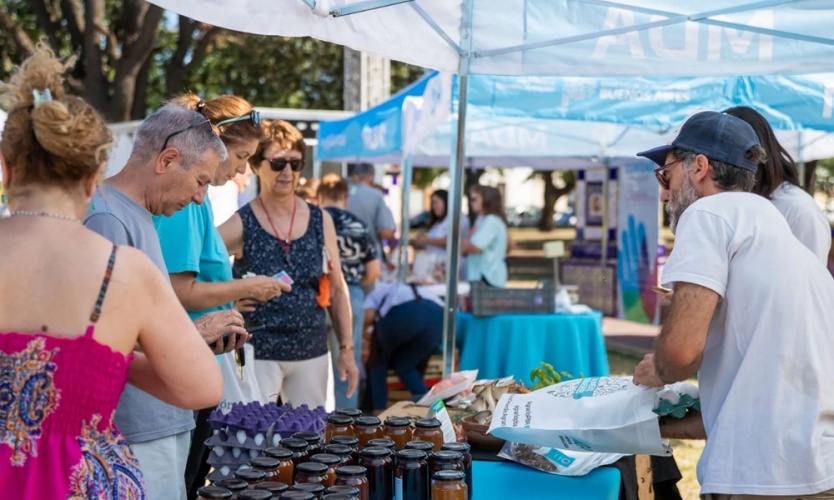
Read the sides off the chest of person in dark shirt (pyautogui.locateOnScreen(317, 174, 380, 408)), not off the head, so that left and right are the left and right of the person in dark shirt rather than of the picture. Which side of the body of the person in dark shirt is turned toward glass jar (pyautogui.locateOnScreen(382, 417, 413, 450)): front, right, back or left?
back

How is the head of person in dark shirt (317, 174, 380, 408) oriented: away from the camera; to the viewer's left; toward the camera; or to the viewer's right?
away from the camera

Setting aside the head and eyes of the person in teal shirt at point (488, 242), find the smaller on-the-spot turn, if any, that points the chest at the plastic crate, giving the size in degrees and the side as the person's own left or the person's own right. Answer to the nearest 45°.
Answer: approximately 90° to the person's own left

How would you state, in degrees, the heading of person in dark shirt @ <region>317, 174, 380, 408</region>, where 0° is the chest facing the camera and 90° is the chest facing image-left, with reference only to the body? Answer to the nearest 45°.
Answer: approximately 180°

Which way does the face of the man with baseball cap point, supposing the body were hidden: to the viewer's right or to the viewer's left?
to the viewer's left

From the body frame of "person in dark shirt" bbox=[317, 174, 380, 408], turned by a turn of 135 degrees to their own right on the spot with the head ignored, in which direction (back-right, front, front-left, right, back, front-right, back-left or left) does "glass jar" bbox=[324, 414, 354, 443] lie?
front-right

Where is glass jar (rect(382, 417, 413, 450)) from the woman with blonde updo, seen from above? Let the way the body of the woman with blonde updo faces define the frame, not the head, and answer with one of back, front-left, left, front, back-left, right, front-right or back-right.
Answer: front-right

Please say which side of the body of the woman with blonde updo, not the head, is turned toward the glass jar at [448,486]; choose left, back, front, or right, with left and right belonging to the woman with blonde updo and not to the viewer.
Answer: right

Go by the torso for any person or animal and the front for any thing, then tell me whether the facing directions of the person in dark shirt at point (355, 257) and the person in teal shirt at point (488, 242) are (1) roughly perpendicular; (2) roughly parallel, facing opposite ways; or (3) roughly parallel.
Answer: roughly perpendicular

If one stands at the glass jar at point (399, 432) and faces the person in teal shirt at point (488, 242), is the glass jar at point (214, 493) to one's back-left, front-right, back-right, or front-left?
back-left

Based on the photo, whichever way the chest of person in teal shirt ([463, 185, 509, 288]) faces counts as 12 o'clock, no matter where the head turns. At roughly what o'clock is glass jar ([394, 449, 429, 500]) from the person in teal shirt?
The glass jar is roughly at 9 o'clock from the person in teal shirt.

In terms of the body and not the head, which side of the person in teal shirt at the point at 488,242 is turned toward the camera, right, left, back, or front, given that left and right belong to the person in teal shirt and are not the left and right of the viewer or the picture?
left

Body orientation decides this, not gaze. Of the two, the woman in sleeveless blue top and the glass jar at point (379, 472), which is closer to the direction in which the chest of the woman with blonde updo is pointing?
the woman in sleeveless blue top

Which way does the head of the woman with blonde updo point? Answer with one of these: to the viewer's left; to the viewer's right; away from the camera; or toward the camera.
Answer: away from the camera

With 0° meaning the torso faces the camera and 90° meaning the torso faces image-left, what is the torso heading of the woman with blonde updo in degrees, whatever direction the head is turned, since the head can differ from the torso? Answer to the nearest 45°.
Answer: approximately 180°

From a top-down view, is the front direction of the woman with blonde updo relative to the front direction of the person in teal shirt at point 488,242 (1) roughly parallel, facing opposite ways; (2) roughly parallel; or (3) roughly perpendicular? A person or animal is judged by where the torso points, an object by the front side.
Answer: roughly perpendicular

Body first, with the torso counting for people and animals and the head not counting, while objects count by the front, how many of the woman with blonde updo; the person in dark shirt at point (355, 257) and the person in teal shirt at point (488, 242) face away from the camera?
2

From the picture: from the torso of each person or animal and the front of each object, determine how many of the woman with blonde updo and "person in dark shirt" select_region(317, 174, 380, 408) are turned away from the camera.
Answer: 2
